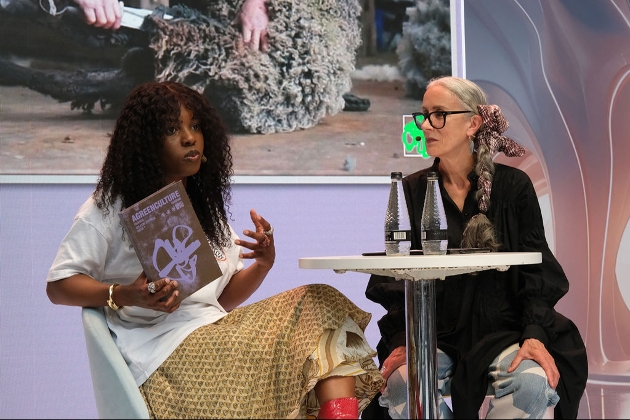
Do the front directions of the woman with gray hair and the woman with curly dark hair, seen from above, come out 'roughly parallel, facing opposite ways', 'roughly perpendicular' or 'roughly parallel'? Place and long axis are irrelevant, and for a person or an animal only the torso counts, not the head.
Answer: roughly perpendicular

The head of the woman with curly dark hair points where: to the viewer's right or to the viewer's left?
to the viewer's right

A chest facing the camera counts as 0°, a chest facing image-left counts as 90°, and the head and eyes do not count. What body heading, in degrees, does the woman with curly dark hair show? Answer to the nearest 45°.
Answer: approximately 315°

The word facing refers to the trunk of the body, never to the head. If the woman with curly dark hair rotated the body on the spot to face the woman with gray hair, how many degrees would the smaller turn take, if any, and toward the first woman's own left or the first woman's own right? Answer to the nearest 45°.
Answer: approximately 45° to the first woman's own left

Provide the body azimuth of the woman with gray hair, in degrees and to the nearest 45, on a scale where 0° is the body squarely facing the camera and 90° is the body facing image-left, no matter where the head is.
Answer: approximately 45°
